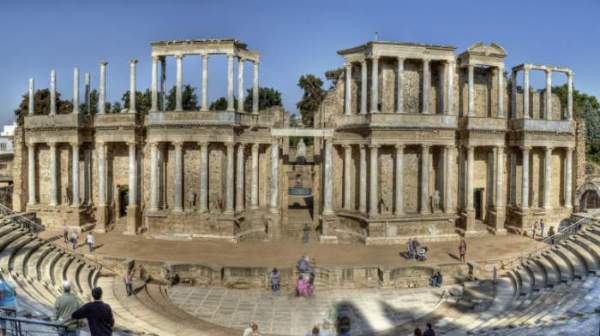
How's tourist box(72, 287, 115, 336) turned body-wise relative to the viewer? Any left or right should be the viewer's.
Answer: facing away from the viewer

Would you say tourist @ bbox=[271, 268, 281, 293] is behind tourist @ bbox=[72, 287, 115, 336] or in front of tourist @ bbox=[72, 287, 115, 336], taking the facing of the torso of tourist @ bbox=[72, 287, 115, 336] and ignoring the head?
in front
